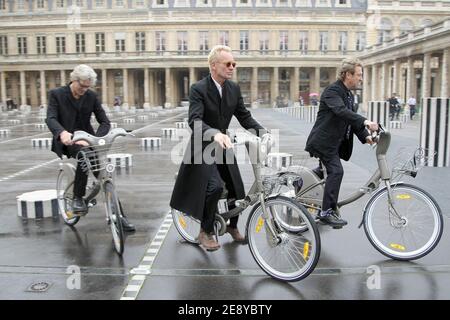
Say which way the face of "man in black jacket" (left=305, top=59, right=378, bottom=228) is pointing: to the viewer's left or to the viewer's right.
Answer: to the viewer's right

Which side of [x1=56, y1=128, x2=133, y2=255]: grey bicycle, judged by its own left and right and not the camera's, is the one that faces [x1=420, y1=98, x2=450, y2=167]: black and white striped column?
left

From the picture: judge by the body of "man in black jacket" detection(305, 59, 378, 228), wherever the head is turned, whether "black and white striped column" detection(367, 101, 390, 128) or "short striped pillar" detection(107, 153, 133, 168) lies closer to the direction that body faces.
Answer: the black and white striped column

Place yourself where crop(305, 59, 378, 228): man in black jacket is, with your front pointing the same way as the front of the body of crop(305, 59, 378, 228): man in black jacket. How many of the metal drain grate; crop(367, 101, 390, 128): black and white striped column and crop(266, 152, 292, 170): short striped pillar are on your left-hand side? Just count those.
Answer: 2

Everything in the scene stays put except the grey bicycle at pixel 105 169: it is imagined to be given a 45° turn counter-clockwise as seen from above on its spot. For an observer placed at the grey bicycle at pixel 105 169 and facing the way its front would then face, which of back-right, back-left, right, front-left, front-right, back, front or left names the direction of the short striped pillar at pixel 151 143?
left

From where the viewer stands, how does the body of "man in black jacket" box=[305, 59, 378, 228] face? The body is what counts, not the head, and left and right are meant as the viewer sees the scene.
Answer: facing to the right of the viewer

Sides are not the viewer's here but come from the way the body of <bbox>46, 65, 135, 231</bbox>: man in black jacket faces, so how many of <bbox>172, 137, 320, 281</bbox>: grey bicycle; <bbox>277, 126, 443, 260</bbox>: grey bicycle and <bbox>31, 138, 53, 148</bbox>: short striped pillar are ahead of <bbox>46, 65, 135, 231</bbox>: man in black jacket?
2

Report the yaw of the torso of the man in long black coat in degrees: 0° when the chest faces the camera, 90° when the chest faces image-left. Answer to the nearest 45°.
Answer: approximately 315°

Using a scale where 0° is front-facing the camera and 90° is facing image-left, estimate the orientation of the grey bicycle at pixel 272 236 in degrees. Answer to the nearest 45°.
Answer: approximately 315°

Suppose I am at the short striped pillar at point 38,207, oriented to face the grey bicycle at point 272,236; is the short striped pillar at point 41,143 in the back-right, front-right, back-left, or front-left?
back-left

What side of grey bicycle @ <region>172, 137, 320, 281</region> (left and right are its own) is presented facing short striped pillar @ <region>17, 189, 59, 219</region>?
back

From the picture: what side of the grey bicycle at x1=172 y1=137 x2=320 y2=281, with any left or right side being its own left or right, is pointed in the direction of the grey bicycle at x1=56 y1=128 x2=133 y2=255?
back
